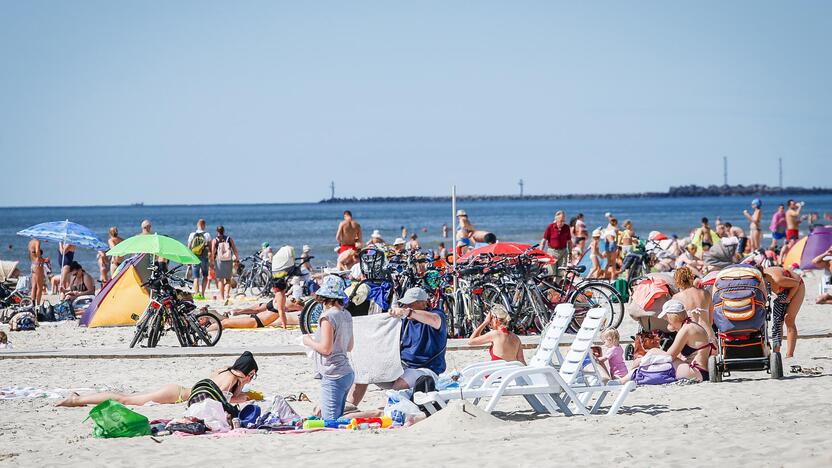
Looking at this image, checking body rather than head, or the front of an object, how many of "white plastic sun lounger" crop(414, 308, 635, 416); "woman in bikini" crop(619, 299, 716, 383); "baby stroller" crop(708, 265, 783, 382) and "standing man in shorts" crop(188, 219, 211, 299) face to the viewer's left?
2

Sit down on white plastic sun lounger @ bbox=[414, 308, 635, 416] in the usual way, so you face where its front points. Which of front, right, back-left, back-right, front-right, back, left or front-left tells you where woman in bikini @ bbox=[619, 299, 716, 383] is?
back-right

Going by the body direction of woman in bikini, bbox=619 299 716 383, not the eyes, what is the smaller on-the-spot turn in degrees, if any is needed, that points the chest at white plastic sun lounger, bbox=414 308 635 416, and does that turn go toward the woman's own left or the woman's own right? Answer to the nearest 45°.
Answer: approximately 45° to the woman's own left

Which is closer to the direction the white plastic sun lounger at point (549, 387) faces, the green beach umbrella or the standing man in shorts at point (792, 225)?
the green beach umbrella

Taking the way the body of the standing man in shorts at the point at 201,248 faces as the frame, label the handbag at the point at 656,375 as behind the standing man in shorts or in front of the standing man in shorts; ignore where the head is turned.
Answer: behind

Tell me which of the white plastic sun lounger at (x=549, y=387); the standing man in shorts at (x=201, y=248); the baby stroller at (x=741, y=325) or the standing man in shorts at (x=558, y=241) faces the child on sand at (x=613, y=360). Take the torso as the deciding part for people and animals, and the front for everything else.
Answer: the standing man in shorts at (x=558, y=241)

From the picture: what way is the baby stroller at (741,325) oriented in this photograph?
away from the camera

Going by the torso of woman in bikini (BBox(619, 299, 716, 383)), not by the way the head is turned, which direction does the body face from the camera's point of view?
to the viewer's left

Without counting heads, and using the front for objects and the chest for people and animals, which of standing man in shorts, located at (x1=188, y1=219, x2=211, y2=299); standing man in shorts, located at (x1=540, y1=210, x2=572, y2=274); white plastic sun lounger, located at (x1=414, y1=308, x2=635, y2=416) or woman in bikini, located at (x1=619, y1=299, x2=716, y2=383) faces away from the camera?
standing man in shorts, located at (x1=188, y1=219, x2=211, y2=299)

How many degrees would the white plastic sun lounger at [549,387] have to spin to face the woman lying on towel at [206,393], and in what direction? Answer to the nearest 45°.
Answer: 0° — it already faces them
